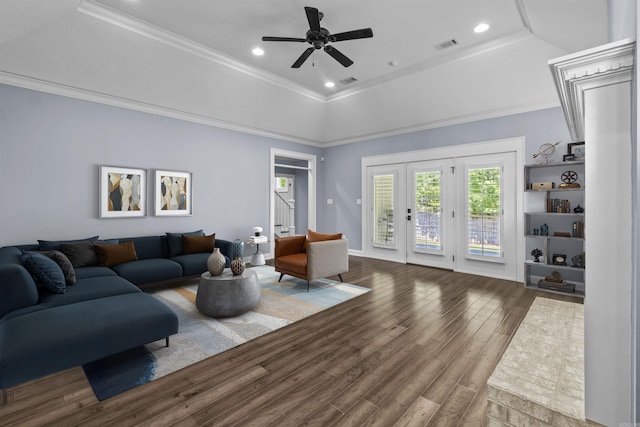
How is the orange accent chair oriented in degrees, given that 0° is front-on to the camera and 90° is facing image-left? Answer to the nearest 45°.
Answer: approximately 45°

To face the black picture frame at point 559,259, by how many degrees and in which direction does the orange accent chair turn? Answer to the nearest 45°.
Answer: approximately 135° to its left

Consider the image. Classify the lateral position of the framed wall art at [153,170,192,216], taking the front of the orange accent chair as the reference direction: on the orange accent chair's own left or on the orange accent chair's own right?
on the orange accent chair's own right

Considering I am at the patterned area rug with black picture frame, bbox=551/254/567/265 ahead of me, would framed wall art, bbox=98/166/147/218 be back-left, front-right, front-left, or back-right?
back-left

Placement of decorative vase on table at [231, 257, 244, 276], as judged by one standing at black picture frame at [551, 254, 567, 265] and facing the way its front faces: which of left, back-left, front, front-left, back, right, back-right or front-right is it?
front-right

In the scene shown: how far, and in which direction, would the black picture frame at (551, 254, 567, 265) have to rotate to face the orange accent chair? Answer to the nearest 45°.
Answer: approximately 45° to its right

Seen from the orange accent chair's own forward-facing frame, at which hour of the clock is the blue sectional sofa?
The blue sectional sofa is roughly at 12 o'clock from the orange accent chair.

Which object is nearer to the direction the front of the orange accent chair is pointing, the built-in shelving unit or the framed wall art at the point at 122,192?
the framed wall art

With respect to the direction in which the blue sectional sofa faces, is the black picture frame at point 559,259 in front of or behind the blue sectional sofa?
in front

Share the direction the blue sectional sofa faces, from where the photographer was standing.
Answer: facing the viewer and to the right of the viewer

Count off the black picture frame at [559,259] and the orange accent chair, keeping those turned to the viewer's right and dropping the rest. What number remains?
0

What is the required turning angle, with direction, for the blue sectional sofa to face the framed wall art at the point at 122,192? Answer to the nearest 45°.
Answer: approximately 135° to its left
